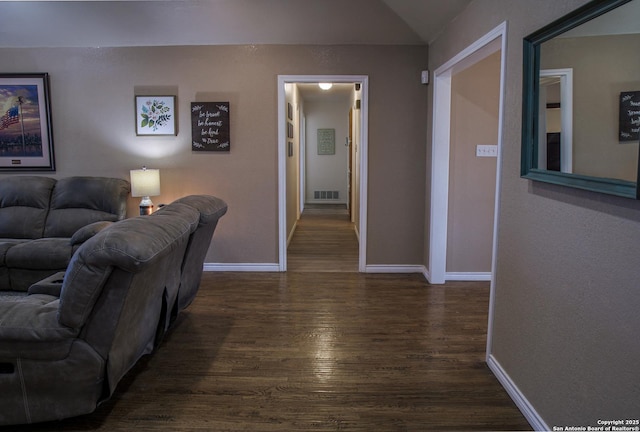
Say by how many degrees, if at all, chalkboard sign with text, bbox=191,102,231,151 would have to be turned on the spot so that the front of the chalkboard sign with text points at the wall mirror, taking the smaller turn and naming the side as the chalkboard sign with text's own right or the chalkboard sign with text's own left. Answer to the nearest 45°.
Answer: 0° — it already faces it

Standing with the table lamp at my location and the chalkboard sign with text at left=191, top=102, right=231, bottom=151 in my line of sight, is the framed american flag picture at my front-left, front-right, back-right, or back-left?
back-left

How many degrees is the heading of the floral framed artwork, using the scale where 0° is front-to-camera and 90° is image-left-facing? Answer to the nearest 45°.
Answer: approximately 0°

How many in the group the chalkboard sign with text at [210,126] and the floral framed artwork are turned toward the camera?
2

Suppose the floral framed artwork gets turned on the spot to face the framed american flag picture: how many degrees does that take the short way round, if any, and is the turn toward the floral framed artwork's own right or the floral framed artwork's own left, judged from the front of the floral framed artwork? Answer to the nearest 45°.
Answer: approximately 90° to the floral framed artwork's own right

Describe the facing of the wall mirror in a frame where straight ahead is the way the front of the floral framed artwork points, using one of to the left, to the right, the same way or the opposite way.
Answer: to the right

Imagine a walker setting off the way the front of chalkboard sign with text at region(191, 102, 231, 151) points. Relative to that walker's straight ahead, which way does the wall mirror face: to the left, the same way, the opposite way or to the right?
to the right
